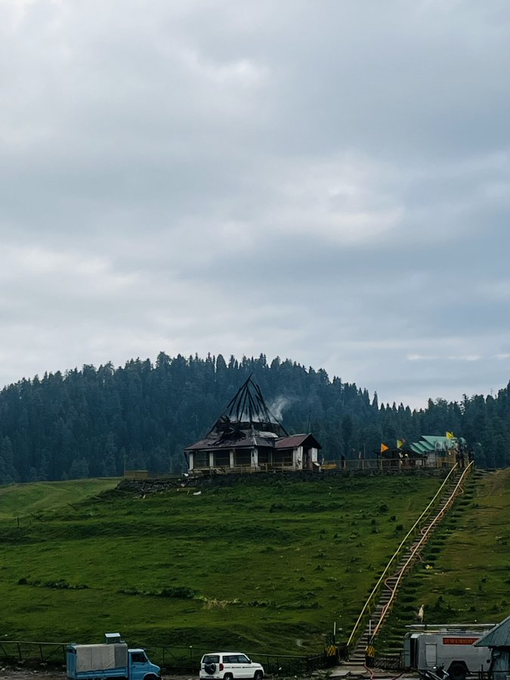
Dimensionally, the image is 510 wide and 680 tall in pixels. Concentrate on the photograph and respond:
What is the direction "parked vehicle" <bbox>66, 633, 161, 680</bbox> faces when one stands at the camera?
facing to the right of the viewer

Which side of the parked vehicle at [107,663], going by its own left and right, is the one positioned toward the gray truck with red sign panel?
front

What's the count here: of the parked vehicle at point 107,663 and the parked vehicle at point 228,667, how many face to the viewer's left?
0

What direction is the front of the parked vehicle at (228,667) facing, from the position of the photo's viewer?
facing away from the viewer and to the right of the viewer

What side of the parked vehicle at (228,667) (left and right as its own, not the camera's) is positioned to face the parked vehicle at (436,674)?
right

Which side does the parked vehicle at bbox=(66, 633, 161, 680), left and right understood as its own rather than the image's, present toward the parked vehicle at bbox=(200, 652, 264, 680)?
front

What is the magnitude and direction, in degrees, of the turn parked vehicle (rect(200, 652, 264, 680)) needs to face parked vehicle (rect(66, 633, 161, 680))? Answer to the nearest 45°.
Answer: approximately 135° to its left

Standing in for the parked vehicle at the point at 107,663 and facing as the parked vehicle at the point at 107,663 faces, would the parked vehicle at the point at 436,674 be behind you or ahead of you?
ahead
